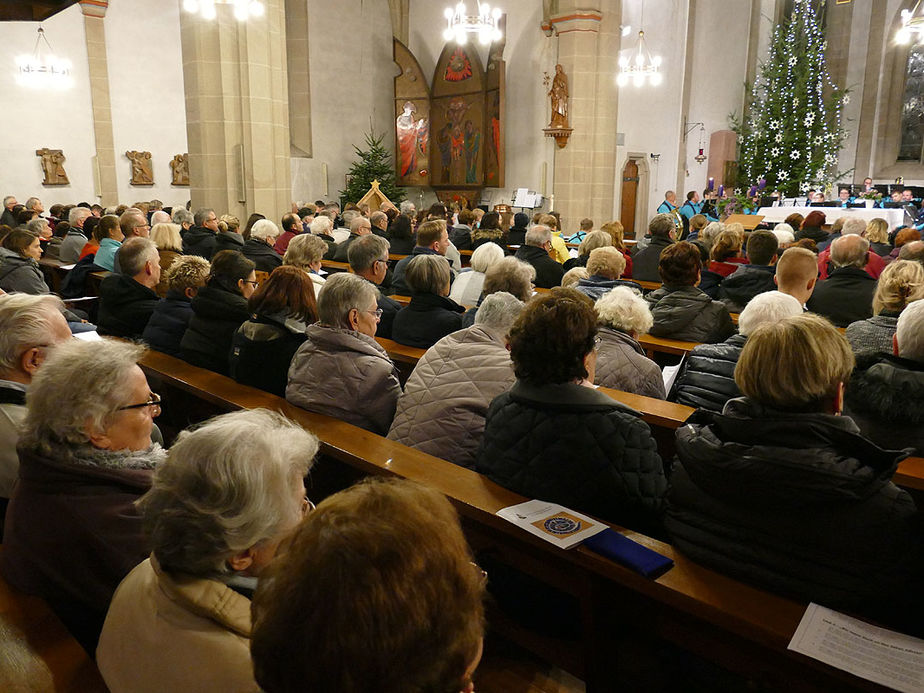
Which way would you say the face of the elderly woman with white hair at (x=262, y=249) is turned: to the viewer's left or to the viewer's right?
to the viewer's right

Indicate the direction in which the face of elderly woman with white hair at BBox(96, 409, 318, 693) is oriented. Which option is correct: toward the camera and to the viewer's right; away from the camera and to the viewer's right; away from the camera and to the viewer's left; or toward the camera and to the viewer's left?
away from the camera and to the viewer's right

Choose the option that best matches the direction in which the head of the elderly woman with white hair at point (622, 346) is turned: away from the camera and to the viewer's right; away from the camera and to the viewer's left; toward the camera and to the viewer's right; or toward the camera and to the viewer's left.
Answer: away from the camera and to the viewer's right

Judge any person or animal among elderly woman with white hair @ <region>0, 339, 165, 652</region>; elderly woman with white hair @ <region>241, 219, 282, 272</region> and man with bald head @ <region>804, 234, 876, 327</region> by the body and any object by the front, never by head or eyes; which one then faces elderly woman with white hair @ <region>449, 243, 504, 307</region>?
elderly woman with white hair @ <region>0, 339, 165, 652</region>

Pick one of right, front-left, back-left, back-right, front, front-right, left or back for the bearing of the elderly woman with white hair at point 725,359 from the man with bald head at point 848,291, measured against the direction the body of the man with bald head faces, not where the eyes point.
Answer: back

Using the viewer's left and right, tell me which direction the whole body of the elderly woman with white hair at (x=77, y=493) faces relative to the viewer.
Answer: facing away from the viewer and to the right of the viewer

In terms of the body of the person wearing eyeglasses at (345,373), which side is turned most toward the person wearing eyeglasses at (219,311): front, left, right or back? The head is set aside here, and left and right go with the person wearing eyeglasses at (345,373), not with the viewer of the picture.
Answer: left

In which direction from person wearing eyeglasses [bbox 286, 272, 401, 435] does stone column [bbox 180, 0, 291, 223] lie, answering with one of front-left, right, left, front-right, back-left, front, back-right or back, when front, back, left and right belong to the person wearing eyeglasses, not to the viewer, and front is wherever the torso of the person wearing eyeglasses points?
front-left

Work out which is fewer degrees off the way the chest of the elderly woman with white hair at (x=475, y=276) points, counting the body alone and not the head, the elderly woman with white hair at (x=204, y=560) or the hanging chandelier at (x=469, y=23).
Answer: the hanging chandelier

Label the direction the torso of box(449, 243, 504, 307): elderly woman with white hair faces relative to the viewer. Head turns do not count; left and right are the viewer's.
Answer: facing away from the viewer and to the right of the viewer

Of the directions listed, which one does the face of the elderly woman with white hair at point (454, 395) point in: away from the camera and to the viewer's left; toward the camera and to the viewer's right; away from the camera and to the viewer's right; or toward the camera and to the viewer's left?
away from the camera and to the viewer's right

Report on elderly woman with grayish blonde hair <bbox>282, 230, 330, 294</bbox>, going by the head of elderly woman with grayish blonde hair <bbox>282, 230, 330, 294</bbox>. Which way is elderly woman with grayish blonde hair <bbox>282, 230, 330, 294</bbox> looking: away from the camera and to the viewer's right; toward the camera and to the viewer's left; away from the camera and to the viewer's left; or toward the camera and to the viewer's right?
away from the camera and to the viewer's right

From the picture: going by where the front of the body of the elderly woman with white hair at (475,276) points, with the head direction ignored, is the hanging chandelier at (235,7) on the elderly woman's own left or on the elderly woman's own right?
on the elderly woman's own left

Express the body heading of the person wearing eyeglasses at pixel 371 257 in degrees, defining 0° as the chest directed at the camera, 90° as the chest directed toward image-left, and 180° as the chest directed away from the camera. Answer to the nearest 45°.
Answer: approximately 225°

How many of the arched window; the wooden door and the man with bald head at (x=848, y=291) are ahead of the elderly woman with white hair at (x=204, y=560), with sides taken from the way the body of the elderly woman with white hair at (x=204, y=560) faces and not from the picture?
3

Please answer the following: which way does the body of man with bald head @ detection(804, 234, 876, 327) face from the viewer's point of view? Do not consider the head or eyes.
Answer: away from the camera
